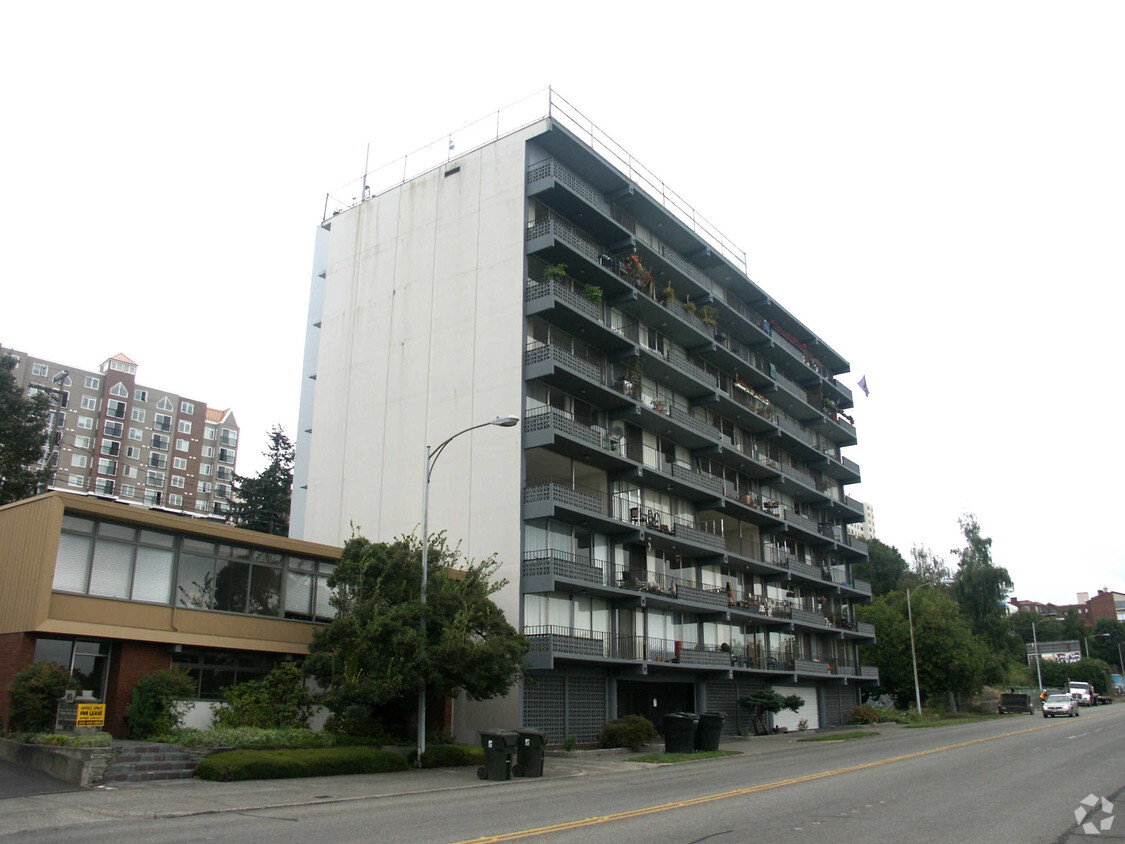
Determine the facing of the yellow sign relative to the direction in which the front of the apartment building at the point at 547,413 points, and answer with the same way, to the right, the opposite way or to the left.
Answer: the same way

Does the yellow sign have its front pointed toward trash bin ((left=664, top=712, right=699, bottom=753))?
no

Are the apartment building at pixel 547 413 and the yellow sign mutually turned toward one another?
no

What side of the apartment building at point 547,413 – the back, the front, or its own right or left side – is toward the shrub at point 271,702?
right

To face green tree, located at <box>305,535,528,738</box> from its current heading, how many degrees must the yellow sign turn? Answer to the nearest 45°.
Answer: approximately 90° to its left

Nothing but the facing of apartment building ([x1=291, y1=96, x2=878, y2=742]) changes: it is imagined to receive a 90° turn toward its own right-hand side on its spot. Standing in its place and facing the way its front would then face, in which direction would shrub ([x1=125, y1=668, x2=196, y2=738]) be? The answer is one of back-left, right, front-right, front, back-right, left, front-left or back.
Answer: front

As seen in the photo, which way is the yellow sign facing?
toward the camera

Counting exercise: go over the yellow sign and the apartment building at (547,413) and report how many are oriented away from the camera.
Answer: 0

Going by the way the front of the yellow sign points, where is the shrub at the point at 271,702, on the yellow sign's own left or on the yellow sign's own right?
on the yellow sign's own left

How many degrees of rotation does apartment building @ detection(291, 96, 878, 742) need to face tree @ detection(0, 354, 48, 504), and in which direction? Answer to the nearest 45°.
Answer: approximately 135° to its right

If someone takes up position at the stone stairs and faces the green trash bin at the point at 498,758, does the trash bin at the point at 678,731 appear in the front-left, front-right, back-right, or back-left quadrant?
front-left

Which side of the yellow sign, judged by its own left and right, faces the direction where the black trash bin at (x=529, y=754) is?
left

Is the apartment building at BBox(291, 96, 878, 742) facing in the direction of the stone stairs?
no

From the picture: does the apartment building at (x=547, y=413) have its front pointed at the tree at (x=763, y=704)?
no

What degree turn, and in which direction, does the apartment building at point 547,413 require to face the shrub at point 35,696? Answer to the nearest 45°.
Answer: approximately 90° to its right

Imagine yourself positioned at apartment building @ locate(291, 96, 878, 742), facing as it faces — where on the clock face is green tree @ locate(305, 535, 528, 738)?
The green tree is roughly at 2 o'clock from the apartment building.

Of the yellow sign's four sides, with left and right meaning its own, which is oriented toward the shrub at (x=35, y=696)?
right
